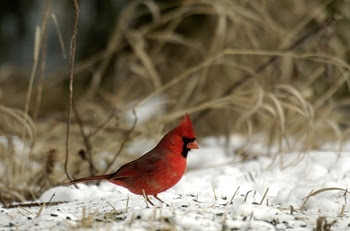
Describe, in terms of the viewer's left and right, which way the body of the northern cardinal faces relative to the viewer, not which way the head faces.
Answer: facing to the right of the viewer
